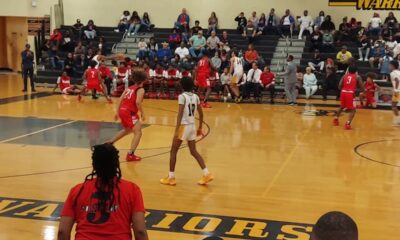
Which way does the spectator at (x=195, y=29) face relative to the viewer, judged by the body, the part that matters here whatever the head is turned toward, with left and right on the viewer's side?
facing the viewer

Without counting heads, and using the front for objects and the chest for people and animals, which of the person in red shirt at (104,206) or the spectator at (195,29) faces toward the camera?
the spectator

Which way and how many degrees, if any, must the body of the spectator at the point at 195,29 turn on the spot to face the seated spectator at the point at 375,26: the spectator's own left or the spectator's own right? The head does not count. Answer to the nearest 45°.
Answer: approximately 90° to the spectator's own left

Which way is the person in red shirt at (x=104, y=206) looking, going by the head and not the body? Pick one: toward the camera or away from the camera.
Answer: away from the camera

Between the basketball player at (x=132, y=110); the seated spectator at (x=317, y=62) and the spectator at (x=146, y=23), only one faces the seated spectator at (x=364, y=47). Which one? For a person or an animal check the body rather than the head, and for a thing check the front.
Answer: the basketball player

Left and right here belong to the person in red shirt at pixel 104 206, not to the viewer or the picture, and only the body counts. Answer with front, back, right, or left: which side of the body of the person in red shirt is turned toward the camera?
back

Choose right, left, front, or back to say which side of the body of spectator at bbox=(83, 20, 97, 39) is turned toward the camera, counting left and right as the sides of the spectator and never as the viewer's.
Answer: front

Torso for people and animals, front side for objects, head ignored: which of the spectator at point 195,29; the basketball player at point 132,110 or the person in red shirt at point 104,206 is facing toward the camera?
the spectator

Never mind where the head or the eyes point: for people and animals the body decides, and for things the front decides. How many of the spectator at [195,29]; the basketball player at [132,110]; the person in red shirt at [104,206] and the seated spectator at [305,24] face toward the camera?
2

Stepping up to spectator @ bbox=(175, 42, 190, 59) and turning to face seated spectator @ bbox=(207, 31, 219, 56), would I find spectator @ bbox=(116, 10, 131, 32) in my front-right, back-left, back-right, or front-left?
back-left

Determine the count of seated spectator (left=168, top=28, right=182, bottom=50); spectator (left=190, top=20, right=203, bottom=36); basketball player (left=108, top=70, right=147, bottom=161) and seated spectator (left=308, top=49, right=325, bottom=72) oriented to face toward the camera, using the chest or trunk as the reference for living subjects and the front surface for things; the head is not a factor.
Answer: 3

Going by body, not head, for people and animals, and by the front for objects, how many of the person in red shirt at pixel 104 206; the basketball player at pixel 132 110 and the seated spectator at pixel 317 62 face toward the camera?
1

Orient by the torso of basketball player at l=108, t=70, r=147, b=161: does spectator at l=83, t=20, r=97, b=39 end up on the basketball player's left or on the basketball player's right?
on the basketball player's left

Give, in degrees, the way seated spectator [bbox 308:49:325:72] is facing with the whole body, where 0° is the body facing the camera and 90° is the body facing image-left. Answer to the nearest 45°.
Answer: approximately 0°

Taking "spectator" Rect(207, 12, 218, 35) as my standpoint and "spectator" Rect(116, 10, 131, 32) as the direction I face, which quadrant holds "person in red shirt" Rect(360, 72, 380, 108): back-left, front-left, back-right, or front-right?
back-left

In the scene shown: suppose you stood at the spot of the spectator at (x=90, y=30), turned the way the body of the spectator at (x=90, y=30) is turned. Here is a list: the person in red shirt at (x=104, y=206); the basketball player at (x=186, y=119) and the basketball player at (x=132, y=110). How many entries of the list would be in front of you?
3
